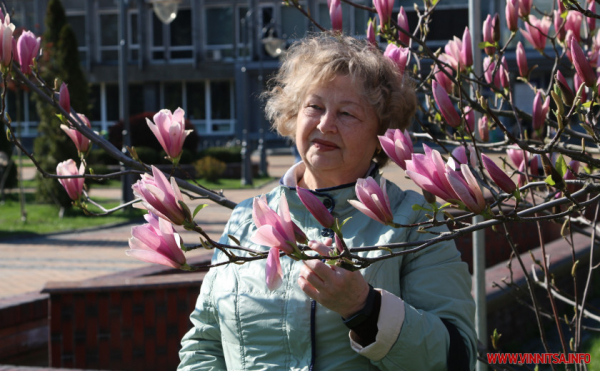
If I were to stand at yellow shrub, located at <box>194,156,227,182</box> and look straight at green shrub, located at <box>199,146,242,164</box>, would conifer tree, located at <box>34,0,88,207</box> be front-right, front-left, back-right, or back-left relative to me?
back-left

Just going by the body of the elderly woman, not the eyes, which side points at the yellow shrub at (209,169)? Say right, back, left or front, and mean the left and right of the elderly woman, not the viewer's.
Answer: back

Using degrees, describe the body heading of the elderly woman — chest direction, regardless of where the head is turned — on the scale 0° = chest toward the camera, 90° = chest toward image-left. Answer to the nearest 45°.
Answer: approximately 0°

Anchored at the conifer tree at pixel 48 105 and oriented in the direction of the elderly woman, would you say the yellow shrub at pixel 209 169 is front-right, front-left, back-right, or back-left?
back-left

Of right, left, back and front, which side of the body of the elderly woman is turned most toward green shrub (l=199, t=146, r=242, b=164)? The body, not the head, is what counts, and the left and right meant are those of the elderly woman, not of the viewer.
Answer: back

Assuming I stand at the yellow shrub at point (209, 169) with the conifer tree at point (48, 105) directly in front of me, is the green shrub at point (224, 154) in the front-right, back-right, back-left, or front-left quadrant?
back-right

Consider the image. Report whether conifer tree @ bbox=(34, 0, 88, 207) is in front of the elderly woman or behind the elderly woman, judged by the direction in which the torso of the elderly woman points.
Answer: behind
